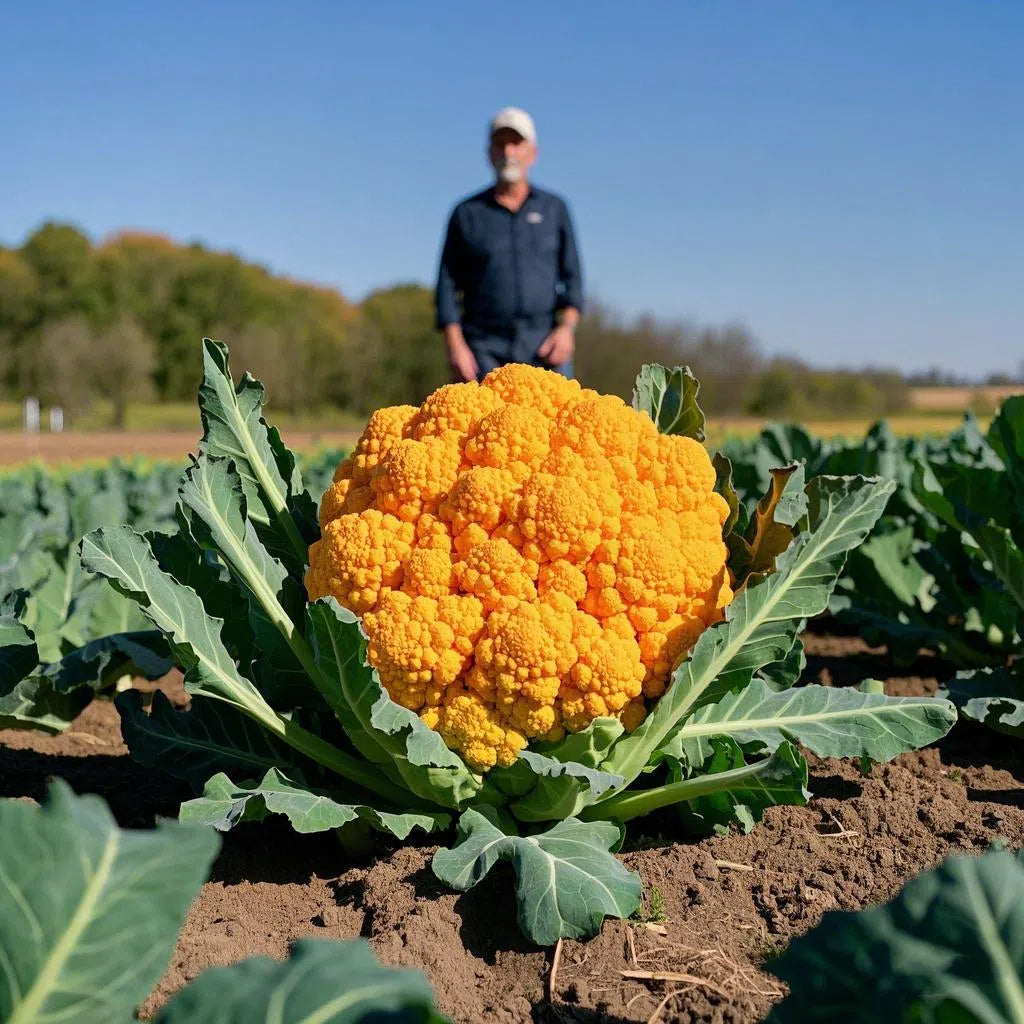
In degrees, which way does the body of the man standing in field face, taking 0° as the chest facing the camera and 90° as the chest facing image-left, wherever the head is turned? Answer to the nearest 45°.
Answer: approximately 0°
